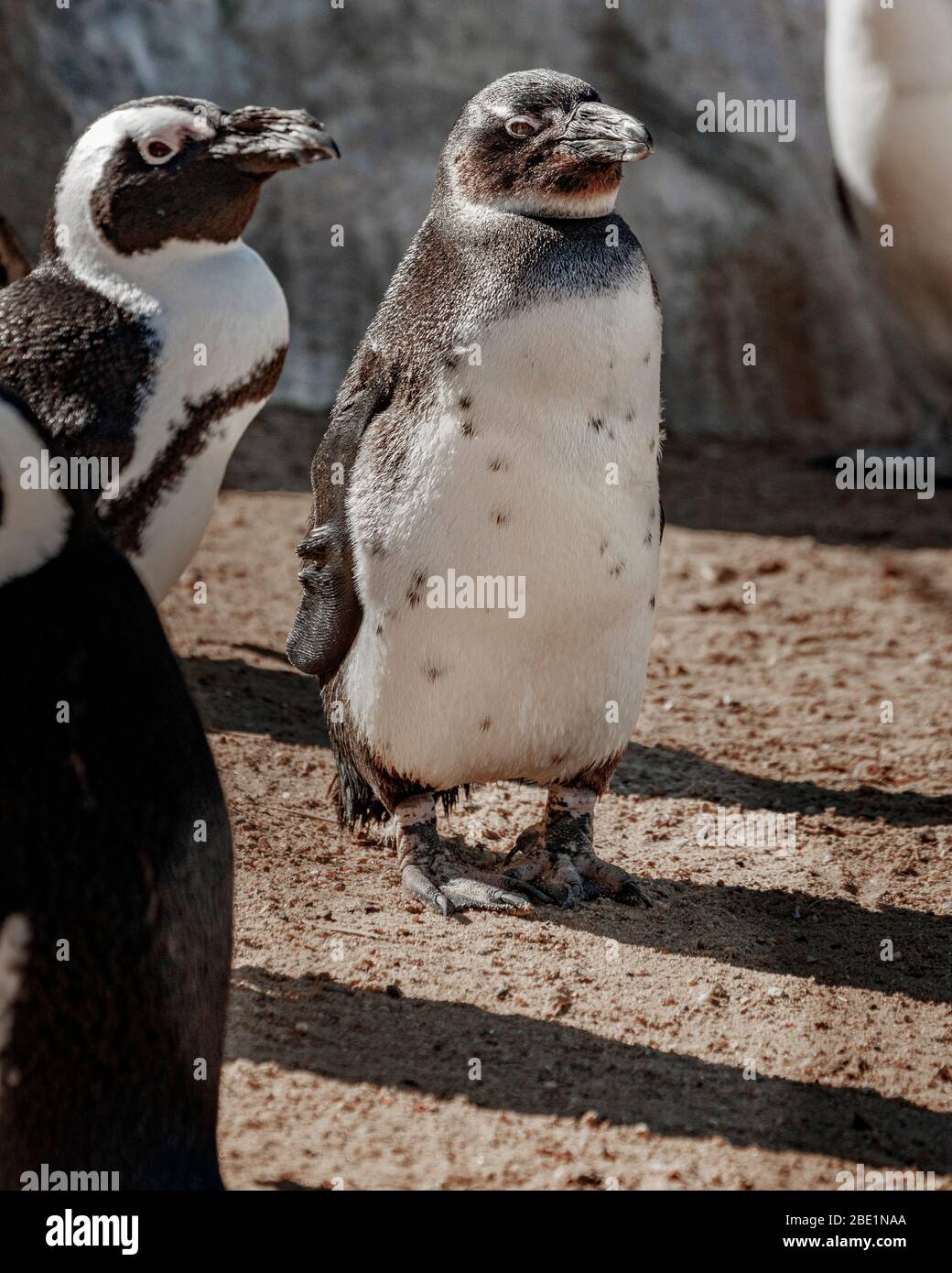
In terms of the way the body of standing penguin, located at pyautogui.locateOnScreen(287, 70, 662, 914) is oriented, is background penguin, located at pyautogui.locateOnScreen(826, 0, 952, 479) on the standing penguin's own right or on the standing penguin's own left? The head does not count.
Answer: on the standing penguin's own left

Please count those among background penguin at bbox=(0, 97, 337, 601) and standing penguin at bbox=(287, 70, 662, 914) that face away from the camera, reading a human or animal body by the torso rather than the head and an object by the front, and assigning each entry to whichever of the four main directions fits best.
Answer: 0

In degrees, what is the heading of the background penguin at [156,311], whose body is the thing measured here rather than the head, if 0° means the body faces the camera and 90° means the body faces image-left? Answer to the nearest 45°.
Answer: approximately 270°

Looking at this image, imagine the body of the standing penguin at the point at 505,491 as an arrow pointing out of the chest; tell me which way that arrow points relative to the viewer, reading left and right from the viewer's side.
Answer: facing the viewer and to the right of the viewer

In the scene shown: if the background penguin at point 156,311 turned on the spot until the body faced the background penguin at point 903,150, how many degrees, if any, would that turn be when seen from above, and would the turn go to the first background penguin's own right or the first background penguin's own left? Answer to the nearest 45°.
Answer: approximately 45° to the first background penguin's own left
